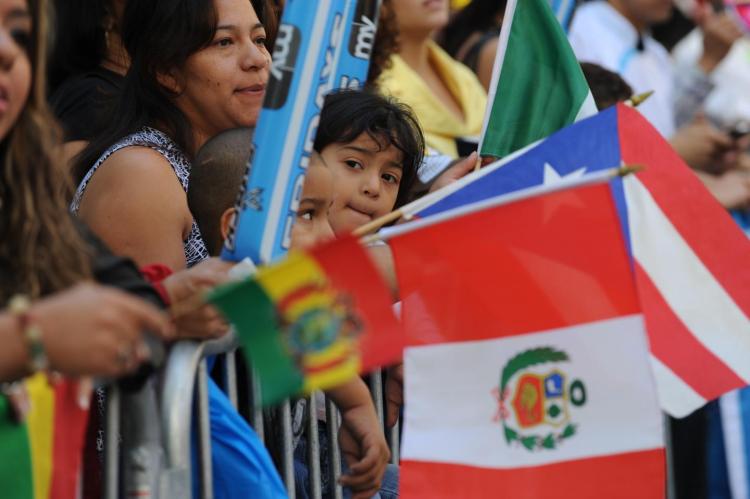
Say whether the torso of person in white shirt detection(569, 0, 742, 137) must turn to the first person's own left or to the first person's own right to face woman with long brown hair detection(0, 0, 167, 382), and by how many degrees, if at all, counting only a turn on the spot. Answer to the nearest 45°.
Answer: approximately 45° to the first person's own right

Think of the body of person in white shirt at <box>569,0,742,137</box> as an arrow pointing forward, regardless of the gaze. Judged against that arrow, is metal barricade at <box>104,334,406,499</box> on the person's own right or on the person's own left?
on the person's own right

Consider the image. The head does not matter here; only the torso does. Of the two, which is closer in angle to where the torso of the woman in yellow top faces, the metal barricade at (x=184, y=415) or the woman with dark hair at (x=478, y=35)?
the metal barricade

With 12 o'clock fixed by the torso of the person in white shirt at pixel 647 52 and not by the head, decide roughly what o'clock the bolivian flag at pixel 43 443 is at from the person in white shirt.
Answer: The bolivian flag is roughly at 2 o'clock from the person in white shirt.

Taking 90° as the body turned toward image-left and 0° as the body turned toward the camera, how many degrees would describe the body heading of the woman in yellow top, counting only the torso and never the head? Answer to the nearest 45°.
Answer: approximately 315°

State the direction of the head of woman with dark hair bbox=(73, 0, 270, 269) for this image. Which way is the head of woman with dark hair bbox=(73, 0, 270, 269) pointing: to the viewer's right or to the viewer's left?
to the viewer's right

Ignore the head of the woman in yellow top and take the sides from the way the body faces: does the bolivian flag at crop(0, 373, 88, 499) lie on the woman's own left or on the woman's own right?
on the woman's own right

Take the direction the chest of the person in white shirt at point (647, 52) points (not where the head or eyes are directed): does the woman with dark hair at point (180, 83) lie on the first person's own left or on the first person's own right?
on the first person's own right

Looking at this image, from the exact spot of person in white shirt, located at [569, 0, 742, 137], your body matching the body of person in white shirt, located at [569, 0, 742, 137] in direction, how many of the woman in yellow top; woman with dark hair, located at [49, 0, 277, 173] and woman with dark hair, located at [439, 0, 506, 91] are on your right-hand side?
3

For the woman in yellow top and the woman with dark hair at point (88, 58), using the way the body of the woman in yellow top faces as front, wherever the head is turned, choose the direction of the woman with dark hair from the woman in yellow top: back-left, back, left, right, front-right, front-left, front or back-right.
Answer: right

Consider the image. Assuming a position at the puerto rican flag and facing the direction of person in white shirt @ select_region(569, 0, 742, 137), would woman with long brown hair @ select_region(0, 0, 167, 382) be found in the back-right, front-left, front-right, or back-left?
back-left

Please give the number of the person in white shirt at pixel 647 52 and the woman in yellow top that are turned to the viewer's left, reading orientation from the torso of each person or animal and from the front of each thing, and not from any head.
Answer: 0

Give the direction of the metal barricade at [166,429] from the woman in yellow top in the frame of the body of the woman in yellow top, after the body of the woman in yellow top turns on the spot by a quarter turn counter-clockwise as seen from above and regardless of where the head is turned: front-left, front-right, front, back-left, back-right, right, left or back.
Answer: back-right

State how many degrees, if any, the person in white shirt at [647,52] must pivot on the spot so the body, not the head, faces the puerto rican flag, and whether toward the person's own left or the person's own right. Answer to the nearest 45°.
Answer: approximately 45° to the person's own right
